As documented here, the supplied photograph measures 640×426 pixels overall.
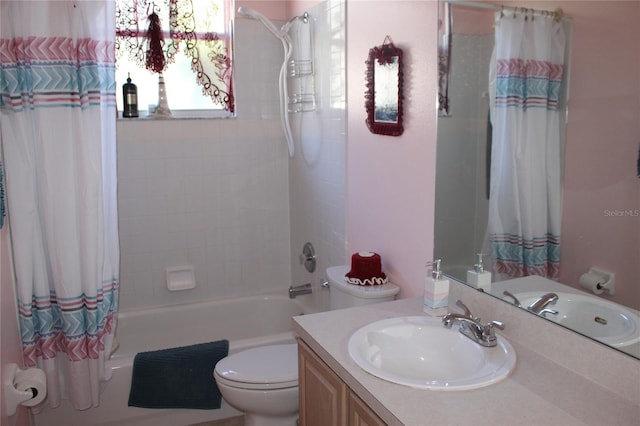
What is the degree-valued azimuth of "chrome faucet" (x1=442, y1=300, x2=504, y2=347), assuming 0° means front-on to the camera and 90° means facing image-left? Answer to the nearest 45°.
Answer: approximately 45°

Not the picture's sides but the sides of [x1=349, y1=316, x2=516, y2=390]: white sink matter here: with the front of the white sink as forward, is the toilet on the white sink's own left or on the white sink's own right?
on the white sink's own right

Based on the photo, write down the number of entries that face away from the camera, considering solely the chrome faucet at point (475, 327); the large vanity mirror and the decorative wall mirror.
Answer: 0

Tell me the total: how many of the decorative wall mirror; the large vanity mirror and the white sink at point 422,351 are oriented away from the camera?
0

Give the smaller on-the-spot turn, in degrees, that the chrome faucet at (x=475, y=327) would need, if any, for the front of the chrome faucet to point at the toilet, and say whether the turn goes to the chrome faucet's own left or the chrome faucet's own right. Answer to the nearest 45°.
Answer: approximately 90° to the chrome faucet's own right

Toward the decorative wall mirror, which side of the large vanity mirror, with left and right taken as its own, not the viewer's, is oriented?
right

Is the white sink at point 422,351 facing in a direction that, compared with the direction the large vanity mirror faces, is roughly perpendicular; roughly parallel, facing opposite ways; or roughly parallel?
roughly parallel

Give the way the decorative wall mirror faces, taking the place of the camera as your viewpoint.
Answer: facing the viewer and to the left of the viewer
